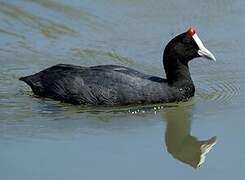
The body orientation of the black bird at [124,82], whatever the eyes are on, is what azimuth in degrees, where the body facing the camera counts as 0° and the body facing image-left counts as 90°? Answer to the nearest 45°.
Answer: approximately 270°
